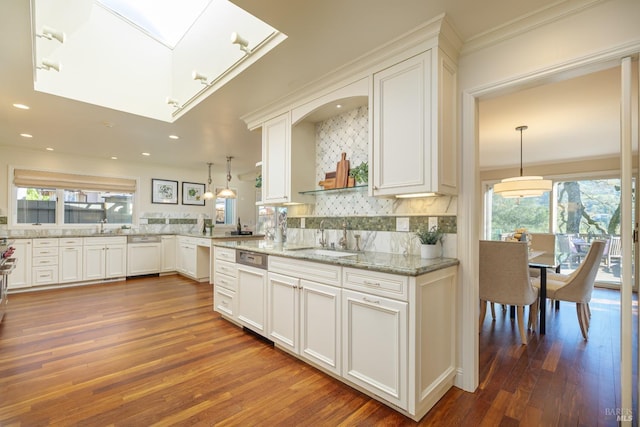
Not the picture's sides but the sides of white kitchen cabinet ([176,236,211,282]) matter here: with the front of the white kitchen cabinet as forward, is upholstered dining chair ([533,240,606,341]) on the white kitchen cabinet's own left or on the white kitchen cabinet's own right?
on the white kitchen cabinet's own left

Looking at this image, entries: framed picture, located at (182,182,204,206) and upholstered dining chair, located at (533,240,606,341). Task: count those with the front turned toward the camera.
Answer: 1

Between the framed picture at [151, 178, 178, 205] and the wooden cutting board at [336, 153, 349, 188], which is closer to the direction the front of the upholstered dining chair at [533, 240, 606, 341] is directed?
the framed picture

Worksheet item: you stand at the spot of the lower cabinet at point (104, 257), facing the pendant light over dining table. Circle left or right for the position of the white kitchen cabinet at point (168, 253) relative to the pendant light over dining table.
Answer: left

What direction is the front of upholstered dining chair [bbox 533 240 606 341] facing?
to the viewer's left

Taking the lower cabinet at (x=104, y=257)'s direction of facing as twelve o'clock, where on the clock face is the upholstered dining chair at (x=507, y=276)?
The upholstered dining chair is roughly at 11 o'clock from the lower cabinet.

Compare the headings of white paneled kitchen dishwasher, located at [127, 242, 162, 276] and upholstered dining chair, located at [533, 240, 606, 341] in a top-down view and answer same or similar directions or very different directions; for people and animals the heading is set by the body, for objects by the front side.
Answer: very different directions

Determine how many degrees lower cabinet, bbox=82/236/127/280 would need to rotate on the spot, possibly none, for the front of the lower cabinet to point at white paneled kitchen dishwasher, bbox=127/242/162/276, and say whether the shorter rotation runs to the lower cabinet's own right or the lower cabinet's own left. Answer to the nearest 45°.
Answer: approximately 90° to the lower cabinet's own left

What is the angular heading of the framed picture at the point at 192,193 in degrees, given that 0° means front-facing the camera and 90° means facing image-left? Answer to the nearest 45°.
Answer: approximately 0°

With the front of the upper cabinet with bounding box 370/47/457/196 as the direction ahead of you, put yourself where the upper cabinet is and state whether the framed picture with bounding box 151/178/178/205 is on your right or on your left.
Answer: on your right

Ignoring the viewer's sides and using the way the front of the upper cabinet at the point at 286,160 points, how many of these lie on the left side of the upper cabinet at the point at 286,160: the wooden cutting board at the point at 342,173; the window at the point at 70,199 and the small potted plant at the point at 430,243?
2

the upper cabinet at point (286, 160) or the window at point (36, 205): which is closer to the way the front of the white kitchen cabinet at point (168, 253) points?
the upper cabinet
